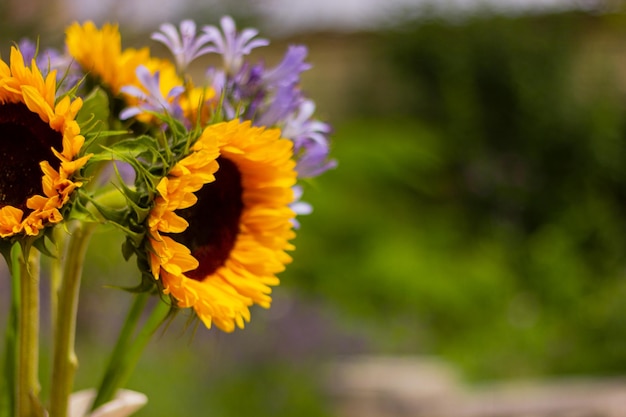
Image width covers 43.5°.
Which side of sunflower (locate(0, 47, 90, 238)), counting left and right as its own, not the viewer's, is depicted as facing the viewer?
front

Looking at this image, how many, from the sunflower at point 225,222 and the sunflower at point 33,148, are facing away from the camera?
0
